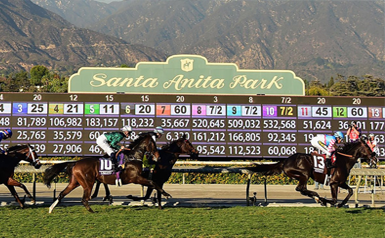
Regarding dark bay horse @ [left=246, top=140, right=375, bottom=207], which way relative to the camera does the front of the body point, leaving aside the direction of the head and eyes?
to the viewer's right

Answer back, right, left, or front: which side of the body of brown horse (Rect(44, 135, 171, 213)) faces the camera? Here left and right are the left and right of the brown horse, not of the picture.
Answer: right

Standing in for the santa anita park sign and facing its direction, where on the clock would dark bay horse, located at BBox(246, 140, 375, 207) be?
The dark bay horse is roughly at 11 o'clock from the santa anita park sign.

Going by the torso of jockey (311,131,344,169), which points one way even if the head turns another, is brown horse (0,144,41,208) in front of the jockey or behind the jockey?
behind

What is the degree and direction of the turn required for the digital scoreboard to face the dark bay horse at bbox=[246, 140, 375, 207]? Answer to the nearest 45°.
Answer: approximately 45° to its left

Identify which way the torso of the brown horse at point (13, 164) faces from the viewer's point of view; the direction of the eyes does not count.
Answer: to the viewer's right

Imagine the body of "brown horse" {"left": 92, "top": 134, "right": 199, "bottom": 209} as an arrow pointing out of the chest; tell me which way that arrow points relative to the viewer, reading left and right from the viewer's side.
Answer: facing to the right of the viewer

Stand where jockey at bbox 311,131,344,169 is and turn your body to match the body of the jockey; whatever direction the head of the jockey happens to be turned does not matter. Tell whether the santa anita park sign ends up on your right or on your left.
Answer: on your left

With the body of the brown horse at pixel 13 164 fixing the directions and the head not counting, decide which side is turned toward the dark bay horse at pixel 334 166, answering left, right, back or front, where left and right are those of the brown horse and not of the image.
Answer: front

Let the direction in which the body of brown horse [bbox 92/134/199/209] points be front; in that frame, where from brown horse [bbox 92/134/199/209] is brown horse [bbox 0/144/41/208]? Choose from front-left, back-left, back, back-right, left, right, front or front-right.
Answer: back

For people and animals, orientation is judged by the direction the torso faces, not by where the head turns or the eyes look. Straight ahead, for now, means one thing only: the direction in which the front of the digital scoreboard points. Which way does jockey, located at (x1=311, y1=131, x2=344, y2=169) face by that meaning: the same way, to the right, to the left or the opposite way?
to the left
